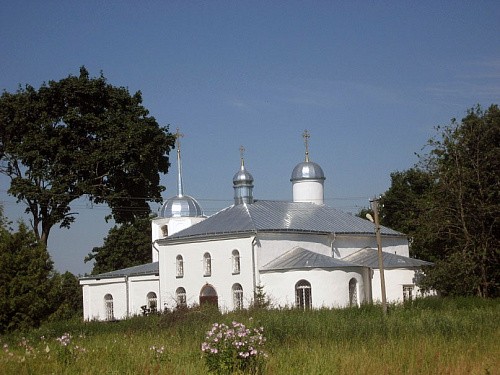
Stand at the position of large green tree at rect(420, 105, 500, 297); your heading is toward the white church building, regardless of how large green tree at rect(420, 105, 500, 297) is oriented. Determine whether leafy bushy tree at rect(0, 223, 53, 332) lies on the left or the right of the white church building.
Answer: left

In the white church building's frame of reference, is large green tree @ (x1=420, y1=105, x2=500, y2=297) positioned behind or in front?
behind
